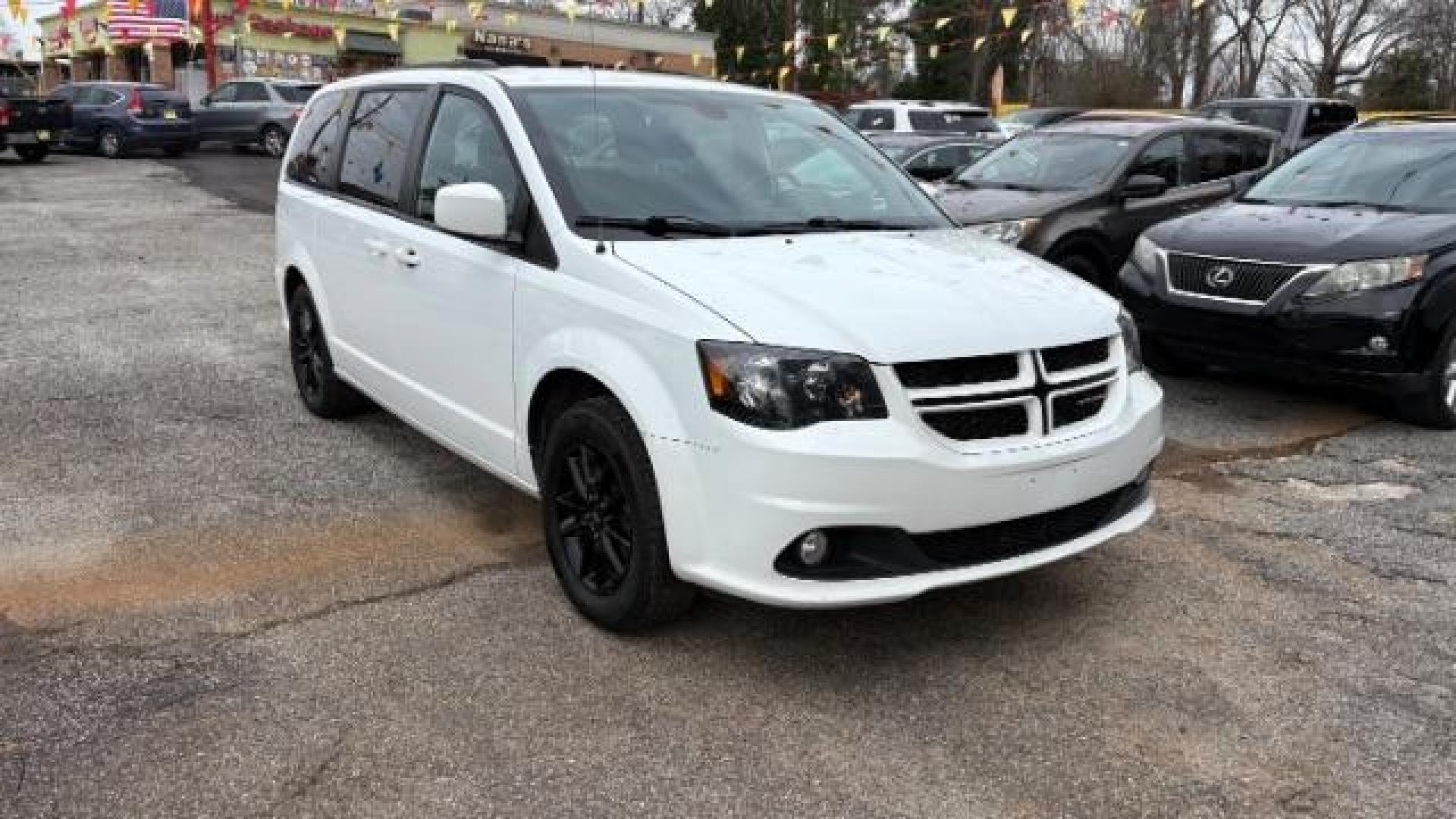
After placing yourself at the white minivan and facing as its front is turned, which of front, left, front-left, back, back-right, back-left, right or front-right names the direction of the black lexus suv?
left

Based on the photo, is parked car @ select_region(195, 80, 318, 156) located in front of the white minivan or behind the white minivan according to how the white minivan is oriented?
behind

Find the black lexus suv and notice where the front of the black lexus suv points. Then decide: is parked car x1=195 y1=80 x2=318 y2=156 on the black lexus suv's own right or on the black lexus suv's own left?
on the black lexus suv's own right

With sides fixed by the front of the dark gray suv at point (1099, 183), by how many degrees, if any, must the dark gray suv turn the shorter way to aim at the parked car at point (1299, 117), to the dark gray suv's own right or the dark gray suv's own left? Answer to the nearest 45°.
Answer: approximately 135° to the dark gray suv's own right

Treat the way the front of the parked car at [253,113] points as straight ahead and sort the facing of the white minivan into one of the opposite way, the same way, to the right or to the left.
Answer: the opposite way

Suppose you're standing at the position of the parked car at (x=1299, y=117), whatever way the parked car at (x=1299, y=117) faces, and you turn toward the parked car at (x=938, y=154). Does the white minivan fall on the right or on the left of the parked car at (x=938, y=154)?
left

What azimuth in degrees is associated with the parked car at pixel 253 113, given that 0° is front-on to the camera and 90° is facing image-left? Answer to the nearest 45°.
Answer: approximately 135°

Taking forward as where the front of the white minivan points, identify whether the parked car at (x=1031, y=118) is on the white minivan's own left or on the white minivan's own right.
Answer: on the white minivan's own left

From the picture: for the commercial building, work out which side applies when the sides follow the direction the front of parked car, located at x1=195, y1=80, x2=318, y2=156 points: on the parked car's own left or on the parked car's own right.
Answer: on the parked car's own right
